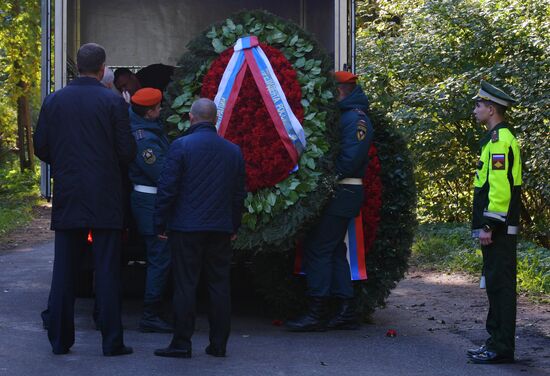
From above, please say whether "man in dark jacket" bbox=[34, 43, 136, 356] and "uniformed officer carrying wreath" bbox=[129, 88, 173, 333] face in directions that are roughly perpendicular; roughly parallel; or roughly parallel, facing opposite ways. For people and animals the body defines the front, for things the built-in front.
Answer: roughly perpendicular

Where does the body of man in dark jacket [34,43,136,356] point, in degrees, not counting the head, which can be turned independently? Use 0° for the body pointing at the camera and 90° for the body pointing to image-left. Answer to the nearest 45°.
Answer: approximately 180°

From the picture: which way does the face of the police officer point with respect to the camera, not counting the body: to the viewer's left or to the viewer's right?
to the viewer's left

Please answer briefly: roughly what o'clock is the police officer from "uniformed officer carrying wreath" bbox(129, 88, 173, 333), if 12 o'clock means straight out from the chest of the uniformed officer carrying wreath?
The police officer is roughly at 1 o'clock from the uniformed officer carrying wreath.

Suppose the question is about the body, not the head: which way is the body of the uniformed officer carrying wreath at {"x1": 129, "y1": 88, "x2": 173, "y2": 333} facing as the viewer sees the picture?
to the viewer's right

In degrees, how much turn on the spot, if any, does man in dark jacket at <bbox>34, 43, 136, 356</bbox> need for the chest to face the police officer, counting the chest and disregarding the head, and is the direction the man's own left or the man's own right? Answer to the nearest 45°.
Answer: approximately 90° to the man's own right

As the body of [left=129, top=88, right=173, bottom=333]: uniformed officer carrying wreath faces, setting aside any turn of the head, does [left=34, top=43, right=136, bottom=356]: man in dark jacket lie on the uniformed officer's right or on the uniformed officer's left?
on the uniformed officer's right

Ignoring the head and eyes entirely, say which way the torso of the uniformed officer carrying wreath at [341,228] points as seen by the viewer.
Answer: to the viewer's left

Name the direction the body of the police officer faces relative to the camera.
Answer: to the viewer's left

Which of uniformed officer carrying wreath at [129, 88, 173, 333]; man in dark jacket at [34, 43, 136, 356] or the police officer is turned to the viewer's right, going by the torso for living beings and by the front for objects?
the uniformed officer carrying wreath
